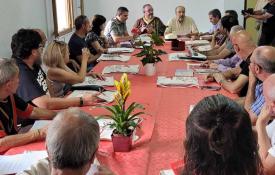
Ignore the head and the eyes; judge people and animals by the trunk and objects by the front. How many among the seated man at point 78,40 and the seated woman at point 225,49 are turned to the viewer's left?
1

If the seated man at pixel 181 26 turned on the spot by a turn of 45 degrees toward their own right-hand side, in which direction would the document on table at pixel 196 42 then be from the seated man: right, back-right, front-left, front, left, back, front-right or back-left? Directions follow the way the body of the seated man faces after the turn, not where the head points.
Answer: front-left

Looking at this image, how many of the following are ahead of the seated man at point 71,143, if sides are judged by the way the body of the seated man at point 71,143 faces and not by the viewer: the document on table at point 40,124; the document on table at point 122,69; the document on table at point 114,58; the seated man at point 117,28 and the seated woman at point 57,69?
5

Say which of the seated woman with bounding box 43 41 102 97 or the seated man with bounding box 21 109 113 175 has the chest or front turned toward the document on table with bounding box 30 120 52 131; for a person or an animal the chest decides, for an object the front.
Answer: the seated man

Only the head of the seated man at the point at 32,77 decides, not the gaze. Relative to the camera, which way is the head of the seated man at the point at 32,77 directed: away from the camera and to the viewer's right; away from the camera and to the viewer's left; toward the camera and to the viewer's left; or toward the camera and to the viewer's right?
away from the camera and to the viewer's right

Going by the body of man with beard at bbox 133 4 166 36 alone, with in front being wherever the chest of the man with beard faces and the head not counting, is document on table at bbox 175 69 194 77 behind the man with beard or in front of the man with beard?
in front

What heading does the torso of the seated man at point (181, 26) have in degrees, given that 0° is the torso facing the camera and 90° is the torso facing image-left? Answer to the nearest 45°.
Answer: approximately 0°

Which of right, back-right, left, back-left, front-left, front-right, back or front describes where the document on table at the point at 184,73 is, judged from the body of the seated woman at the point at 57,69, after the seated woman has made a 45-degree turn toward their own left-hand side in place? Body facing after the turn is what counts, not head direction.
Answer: right

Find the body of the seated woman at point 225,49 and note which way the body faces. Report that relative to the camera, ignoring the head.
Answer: to the viewer's left

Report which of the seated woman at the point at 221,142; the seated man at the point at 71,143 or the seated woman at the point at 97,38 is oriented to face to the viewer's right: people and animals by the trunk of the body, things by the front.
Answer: the seated woman at the point at 97,38

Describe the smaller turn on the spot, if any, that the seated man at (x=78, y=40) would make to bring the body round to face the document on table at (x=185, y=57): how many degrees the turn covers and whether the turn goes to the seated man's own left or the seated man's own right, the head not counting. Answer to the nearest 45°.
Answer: approximately 45° to the seated man's own right

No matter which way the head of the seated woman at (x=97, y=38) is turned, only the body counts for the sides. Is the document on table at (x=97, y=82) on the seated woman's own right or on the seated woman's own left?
on the seated woman's own right

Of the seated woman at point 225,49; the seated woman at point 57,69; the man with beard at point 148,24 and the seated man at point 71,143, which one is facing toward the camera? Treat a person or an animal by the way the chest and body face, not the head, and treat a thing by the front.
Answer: the man with beard

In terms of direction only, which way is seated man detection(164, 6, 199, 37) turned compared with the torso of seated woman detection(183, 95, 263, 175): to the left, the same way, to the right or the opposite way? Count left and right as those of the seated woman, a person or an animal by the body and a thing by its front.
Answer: the opposite way

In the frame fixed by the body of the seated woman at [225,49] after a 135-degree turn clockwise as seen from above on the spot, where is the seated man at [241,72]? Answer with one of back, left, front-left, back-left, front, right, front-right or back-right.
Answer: back-right

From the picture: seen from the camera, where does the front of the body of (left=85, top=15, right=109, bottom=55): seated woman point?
to the viewer's right

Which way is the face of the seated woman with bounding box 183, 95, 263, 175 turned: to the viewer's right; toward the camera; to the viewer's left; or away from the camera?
away from the camera

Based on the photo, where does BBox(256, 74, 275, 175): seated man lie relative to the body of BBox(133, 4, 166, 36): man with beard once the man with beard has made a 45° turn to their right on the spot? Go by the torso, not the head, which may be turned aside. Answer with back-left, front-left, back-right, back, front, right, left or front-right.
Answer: front-left
